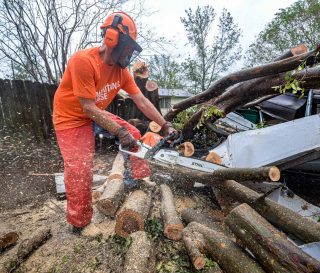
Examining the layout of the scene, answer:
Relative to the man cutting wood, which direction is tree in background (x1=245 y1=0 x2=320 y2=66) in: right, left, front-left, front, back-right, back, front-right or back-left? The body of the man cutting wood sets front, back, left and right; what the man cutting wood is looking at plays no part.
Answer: left

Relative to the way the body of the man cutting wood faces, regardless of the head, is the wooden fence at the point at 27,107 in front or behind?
behind

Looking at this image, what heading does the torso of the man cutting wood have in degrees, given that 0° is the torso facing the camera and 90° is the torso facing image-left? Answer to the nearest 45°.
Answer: approximately 315°

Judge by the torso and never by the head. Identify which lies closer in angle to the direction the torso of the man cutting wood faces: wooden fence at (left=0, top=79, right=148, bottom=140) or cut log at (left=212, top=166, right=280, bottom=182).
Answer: the cut log

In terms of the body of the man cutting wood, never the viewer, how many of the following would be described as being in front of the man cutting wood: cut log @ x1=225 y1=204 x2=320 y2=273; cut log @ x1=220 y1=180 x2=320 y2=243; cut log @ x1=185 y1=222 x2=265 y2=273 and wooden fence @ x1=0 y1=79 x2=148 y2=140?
3

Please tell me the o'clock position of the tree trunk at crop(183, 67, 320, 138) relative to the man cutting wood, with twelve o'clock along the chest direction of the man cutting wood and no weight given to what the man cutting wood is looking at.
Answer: The tree trunk is roughly at 10 o'clock from the man cutting wood.

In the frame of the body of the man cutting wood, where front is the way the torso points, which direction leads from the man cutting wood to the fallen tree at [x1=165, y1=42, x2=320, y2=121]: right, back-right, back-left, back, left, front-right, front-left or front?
front-left

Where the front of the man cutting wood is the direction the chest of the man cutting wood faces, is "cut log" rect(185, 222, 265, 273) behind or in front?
in front

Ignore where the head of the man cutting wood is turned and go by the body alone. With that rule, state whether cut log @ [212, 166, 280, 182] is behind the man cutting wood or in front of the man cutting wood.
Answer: in front

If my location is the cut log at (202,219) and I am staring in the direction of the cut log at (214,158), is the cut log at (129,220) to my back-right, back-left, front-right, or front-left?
back-left

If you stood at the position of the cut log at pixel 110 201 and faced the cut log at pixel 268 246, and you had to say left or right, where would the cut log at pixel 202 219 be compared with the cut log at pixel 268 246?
left
